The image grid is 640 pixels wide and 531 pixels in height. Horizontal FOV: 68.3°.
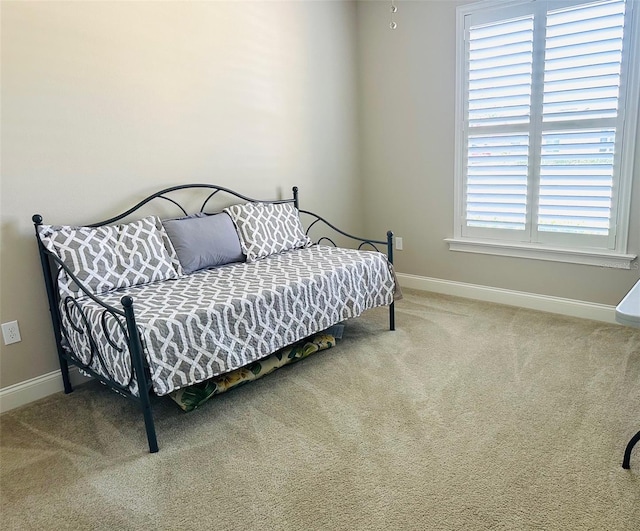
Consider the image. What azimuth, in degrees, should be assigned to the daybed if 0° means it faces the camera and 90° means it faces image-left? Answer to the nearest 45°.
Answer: approximately 315°

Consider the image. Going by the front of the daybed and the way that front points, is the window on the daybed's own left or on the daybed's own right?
on the daybed's own left
